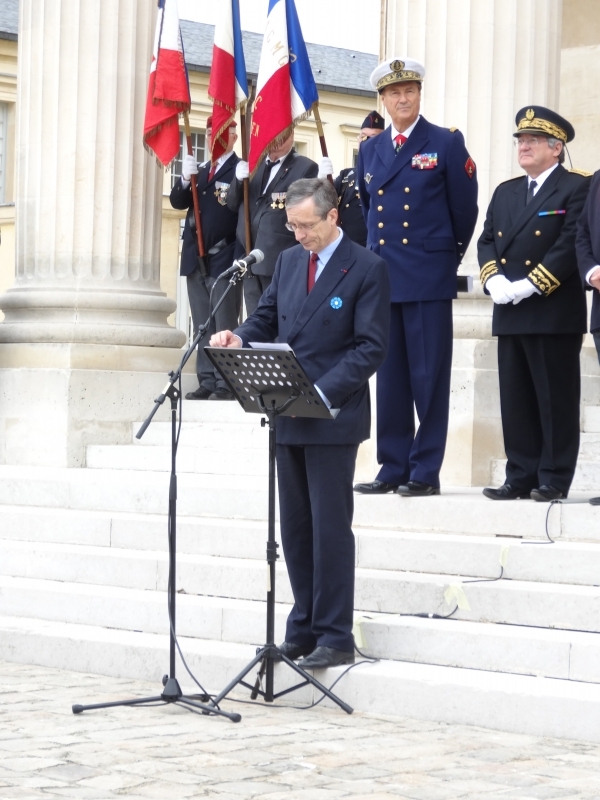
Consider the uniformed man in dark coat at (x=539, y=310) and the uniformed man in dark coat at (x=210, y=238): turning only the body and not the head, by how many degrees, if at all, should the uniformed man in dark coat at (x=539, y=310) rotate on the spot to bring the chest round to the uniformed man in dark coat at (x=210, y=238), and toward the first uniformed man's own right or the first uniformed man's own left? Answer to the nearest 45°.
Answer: approximately 90° to the first uniformed man's own right

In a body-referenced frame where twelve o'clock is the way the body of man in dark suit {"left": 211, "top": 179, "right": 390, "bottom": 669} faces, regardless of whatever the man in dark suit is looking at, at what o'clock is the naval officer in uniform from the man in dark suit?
The naval officer in uniform is roughly at 5 o'clock from the man in dark suit.

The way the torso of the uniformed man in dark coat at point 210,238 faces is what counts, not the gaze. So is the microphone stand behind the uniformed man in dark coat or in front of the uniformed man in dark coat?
in front

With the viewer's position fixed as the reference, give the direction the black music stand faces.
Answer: facing away from the viewer and to the right of the viewer

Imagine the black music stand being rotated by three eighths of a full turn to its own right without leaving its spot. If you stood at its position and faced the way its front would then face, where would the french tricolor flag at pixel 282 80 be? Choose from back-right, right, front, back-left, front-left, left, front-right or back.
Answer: back

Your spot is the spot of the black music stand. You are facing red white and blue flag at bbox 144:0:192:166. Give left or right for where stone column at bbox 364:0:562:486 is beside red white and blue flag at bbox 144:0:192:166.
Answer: right

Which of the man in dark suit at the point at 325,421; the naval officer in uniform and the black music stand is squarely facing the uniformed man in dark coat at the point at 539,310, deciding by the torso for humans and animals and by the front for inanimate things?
the black music stand

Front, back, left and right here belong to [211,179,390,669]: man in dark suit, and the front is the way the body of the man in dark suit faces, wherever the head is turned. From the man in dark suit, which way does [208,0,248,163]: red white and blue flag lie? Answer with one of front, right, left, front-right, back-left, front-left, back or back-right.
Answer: back-right

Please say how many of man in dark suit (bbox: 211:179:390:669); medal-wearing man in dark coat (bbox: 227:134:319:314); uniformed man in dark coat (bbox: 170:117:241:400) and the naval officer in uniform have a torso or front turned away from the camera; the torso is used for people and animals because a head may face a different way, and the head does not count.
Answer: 0

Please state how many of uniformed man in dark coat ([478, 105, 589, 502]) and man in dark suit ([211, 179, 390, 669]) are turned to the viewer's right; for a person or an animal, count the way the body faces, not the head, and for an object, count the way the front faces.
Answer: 0

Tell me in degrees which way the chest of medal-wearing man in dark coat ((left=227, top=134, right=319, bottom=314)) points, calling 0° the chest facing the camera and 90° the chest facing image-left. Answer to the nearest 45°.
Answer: approximately 45°

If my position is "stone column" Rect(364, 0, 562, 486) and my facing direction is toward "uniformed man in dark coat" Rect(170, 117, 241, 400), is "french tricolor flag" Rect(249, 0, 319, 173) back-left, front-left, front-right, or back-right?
front-left

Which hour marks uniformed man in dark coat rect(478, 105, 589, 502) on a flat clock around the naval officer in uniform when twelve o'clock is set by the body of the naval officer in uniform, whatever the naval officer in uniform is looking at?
The uniformed man in dark coat is roughly at 8 o'clock from the naval officer in uniform.

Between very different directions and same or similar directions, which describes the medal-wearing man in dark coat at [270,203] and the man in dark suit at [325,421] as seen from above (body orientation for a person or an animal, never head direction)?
same or similar directions

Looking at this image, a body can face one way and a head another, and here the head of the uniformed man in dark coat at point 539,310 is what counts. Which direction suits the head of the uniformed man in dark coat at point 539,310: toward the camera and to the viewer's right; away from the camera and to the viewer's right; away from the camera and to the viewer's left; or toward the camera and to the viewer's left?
toward the camera and to the viewer's left
